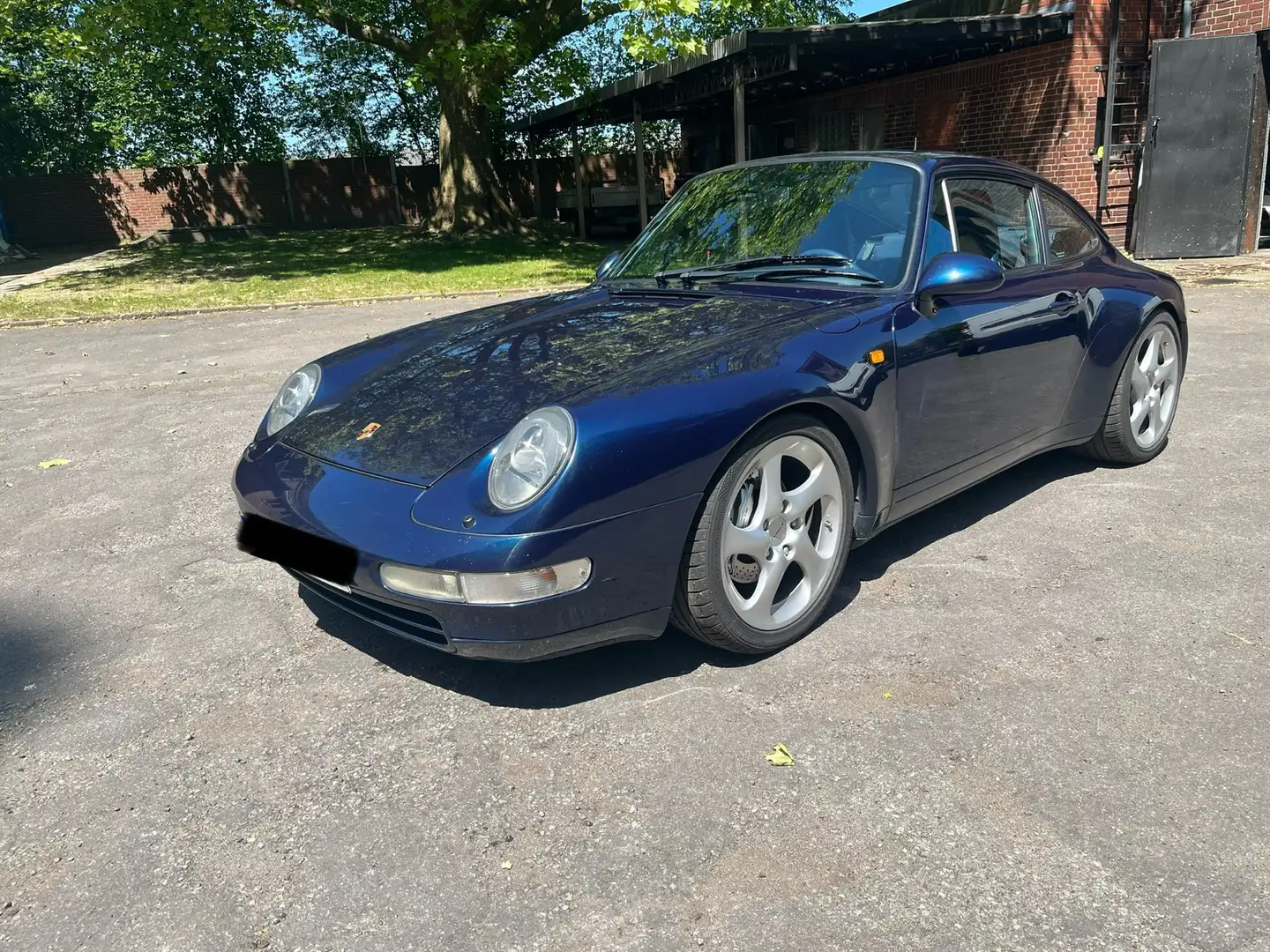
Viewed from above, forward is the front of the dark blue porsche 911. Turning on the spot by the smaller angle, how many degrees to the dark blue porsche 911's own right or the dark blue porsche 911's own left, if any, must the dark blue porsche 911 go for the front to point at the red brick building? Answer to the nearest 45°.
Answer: approximately 135° to the dark blue porsche 911's own right

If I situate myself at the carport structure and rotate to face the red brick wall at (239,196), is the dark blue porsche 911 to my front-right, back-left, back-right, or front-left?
back-left

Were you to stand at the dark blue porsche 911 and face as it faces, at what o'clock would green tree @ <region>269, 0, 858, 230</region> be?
The green tree is roughly at 4 o'clock from the dark blue porsche 911.

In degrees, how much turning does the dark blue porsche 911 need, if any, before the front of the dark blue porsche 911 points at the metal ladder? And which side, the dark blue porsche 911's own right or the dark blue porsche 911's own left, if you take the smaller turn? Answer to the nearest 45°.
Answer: approximately 180°

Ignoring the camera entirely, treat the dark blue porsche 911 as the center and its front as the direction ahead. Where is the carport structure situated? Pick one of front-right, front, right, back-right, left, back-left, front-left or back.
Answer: back-right

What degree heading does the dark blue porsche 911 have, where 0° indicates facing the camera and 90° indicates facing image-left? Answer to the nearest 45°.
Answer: approximately 45°

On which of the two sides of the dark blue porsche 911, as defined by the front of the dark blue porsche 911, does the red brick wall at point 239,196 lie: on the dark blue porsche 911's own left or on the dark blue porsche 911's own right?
on the dark blue porsche 911's own right
